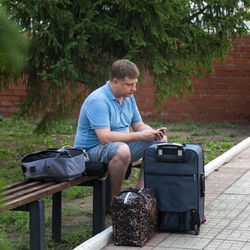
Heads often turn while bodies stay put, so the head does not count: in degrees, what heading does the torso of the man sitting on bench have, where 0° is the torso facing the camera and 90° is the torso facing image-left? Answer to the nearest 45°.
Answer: approximately 315°

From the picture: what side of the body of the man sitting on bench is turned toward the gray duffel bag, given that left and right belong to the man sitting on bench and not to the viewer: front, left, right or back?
right

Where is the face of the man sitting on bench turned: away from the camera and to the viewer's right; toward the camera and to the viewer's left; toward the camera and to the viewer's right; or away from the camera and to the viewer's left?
toward the camera and to the viewer's right
